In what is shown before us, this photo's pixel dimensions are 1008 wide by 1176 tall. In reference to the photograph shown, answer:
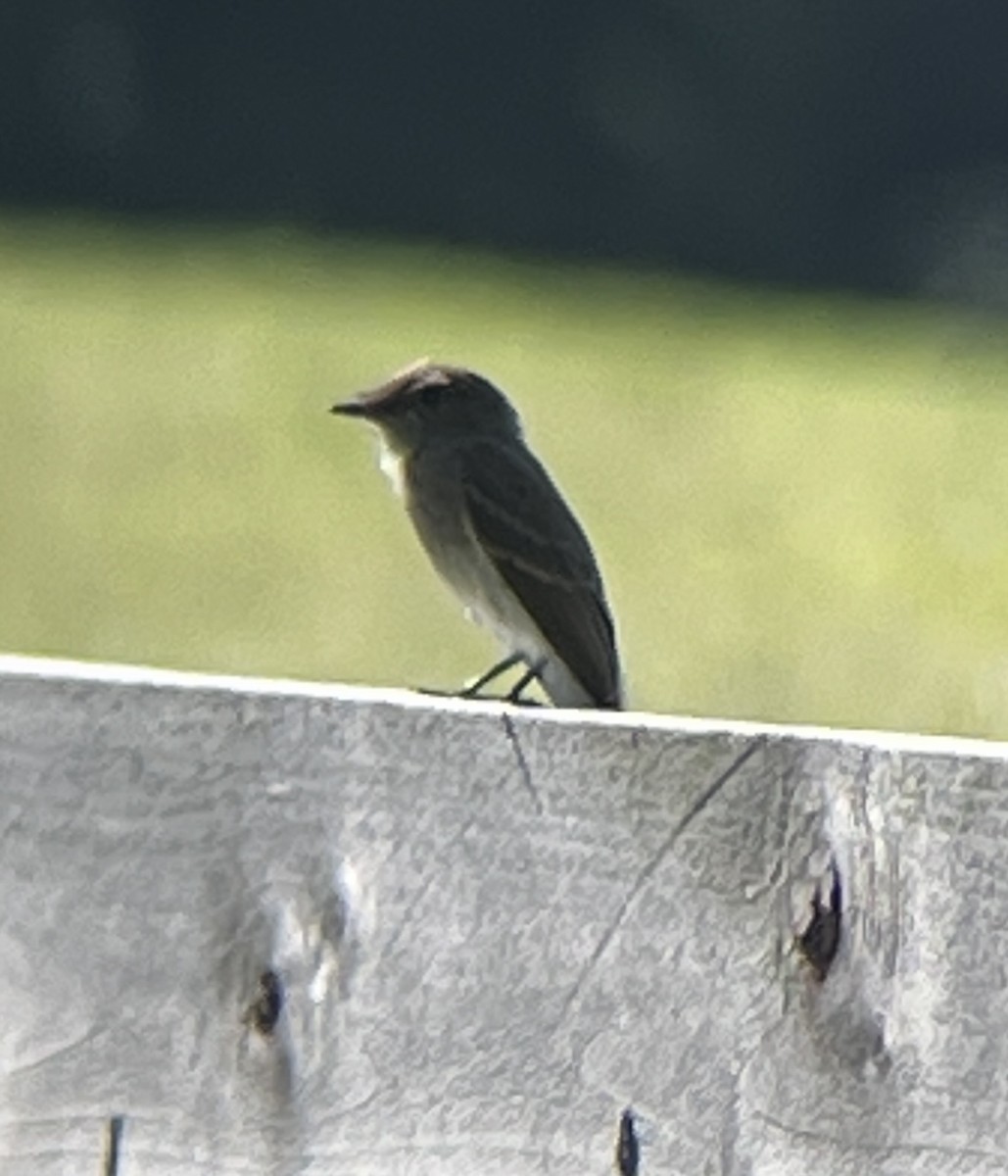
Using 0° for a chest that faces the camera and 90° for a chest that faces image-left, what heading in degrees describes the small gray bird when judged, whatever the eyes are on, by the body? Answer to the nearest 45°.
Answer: approximately 90°
